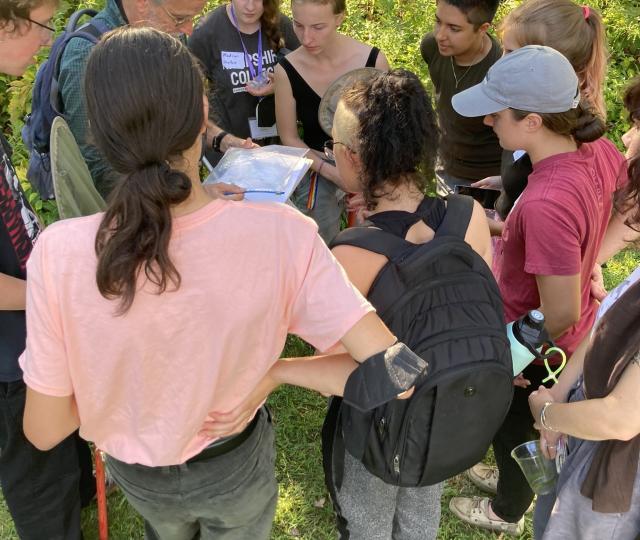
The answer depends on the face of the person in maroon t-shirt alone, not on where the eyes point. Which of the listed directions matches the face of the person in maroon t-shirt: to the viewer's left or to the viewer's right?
to the viewer's left

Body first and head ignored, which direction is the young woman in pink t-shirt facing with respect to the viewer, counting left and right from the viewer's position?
facing away from the viewer

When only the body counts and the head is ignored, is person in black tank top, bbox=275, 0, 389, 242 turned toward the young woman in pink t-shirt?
yes

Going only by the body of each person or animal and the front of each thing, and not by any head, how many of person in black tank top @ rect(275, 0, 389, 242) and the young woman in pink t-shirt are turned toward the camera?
1

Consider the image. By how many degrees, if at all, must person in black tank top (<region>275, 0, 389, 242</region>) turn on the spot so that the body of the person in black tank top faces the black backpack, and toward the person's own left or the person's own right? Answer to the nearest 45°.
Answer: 0° — they already face it

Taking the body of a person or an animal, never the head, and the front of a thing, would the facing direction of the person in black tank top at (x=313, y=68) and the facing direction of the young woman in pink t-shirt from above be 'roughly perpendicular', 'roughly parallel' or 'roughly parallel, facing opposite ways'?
roughly parallel, facing opposite ways

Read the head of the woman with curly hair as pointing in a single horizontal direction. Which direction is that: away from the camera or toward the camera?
away from the camera

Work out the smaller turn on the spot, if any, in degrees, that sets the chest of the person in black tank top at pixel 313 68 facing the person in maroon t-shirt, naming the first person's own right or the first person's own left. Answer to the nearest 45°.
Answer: approximately 45° to the first person's own left

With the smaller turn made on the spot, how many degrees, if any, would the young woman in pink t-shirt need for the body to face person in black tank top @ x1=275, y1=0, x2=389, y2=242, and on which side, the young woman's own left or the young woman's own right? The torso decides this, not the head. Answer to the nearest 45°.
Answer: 0° — they already face them

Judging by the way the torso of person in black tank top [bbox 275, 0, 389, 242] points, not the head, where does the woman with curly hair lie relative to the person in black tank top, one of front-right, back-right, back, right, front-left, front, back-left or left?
front

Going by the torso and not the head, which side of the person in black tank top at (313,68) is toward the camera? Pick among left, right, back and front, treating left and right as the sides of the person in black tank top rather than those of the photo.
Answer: front

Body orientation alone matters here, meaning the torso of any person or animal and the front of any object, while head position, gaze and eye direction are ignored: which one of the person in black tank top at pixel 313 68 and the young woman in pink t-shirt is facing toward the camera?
the person in black tank top
